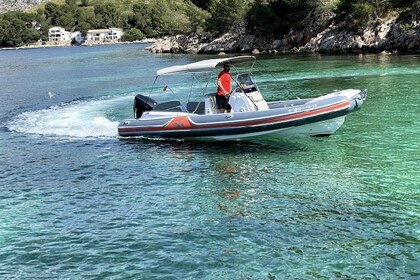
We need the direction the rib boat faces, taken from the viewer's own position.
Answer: facing to the right of the viewer
